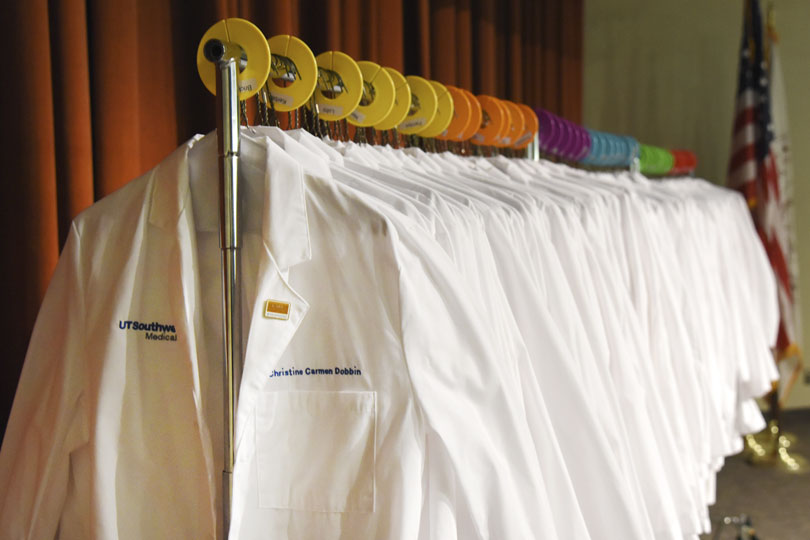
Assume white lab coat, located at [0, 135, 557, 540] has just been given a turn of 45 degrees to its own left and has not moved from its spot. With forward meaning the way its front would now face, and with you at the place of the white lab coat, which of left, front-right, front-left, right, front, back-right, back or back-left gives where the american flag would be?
left

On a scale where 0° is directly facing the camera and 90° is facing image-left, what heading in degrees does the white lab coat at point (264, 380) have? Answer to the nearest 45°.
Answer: approximately 0°
